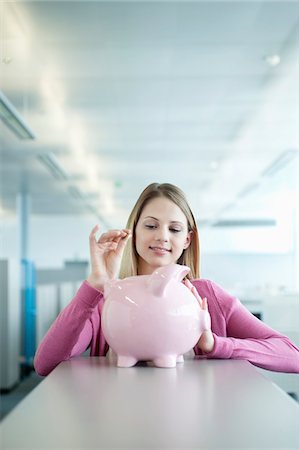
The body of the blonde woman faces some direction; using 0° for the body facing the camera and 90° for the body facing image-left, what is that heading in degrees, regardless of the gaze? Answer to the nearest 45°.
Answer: approximately 0°

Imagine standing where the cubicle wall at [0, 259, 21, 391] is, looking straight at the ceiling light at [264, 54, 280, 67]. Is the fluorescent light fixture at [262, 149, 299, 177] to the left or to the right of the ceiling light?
left

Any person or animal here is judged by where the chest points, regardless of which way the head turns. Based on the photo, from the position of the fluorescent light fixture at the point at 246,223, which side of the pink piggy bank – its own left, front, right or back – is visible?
left

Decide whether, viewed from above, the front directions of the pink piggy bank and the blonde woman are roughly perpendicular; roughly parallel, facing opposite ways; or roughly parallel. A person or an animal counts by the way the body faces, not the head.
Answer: roughly perpendicular

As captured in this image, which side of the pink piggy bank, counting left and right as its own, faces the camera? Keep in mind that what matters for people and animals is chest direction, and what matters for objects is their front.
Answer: right

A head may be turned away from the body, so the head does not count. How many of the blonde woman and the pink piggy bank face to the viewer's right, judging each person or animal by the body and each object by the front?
1

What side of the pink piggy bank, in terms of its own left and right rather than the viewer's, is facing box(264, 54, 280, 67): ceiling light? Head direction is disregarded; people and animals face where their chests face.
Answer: left
